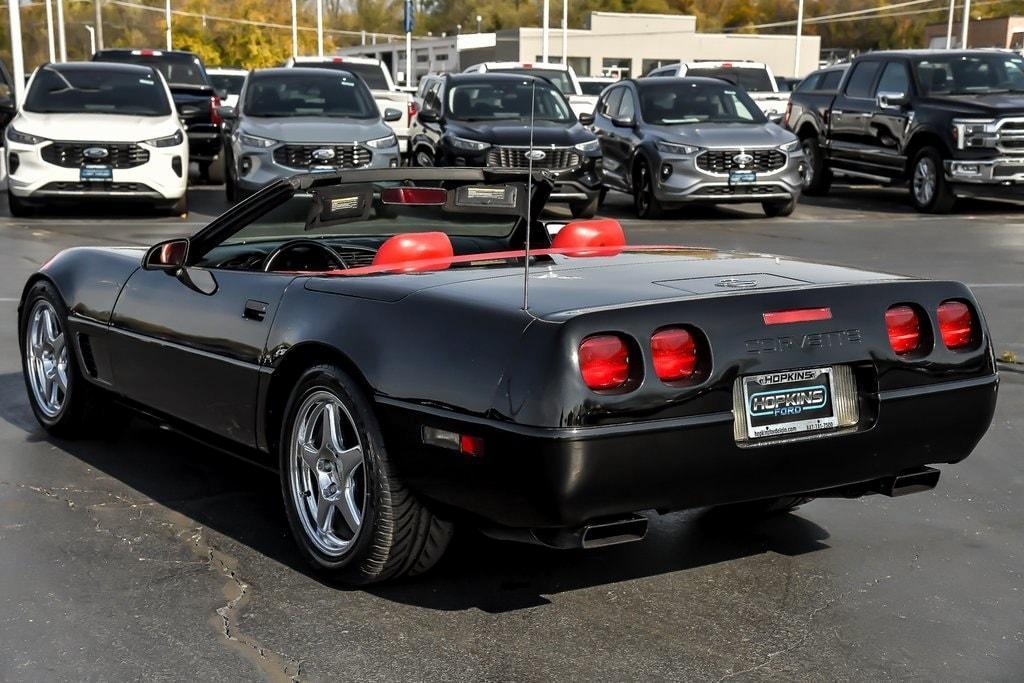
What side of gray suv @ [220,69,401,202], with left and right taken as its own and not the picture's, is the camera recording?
front

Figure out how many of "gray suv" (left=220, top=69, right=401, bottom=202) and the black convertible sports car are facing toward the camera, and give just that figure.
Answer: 1

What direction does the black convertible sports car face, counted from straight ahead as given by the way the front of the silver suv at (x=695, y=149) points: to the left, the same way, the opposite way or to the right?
the opposite way

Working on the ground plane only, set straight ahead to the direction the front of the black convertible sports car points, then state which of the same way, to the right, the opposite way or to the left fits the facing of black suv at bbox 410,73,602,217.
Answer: the opposite way

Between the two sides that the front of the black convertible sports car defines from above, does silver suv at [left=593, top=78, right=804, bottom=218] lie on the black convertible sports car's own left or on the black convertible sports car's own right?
on the black convertible sports car's own right

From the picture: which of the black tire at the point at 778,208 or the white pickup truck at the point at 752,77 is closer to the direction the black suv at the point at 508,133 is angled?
the black tire

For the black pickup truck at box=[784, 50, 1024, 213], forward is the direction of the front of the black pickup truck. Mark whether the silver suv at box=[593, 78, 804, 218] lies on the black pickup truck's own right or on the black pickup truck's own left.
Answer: on the black pickup truck's own right

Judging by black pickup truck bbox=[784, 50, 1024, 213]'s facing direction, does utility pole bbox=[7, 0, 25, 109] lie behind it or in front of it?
behind

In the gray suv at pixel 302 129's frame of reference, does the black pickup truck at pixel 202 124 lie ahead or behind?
behind

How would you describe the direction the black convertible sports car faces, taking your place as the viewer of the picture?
facing away from the viewer and to the left of the viewer

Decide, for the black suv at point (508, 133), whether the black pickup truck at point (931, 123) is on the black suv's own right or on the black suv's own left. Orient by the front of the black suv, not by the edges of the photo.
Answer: on the black suv's own left

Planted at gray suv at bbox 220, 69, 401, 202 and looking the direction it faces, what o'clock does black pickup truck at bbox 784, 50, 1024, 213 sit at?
The black pickup truck is roughly at 9 o'clock from the gray suv.

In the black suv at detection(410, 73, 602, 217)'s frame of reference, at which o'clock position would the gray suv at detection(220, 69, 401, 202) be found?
The gray suv is roughly at 4 o'clock from the black suv.

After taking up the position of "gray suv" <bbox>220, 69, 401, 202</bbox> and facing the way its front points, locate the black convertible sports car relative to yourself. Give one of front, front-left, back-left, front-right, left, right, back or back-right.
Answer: front

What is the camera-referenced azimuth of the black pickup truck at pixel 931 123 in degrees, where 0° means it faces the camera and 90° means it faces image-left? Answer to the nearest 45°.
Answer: approximately 315°

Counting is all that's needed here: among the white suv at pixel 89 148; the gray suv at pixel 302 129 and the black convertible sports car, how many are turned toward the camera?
2

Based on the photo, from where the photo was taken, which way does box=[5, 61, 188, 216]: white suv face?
toward the camera

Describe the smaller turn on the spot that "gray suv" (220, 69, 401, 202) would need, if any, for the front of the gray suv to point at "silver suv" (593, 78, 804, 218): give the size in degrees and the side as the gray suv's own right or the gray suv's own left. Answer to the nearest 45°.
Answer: approximately 90° to the gray suv's own left
